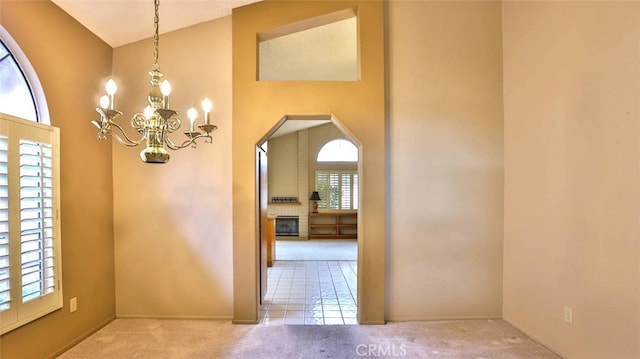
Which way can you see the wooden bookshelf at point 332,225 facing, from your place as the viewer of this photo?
facing the viewer

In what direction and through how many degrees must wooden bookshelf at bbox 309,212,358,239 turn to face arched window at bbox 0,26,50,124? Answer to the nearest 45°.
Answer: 0° — it already faces it

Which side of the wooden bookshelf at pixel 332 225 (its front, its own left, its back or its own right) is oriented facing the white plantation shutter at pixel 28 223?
front
